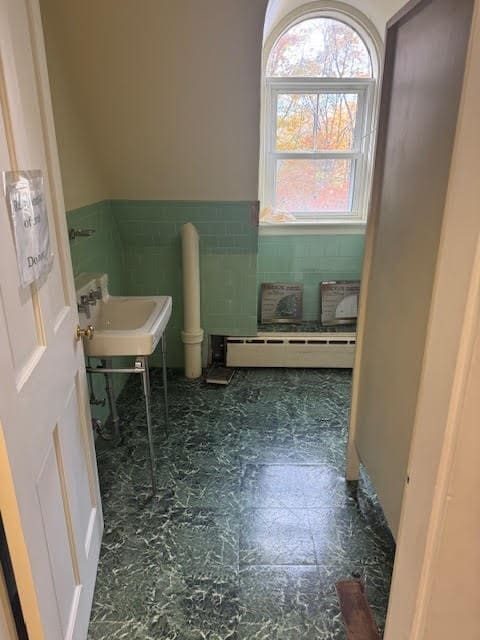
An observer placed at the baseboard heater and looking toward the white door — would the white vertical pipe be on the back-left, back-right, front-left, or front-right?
front-right

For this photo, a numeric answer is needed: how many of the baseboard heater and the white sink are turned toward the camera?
1

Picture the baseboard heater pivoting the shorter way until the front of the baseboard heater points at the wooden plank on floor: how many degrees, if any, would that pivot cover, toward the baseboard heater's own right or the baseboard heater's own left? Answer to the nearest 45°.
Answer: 0° — it already faces it

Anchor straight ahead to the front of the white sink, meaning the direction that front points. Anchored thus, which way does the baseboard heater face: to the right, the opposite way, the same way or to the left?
to the right

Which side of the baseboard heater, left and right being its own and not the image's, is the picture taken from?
front

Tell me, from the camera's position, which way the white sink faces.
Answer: facing to the right of the viewer

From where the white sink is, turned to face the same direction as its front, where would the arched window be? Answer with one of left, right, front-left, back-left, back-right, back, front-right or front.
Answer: front-left

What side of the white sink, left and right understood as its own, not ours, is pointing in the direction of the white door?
right

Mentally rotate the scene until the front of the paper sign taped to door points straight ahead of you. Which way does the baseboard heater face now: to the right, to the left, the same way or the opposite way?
to the right

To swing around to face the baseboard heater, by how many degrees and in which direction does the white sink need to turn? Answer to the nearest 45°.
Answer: approximately 45° to its left

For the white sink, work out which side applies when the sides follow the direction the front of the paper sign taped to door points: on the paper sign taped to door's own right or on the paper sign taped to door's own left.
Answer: on the paper sign taped to door's own left
